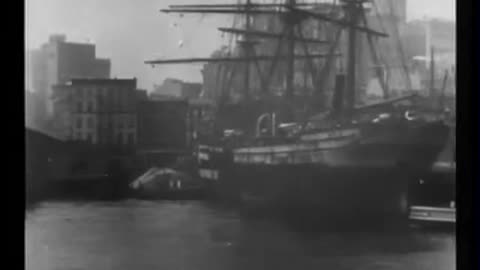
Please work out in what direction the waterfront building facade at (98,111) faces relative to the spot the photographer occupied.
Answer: facing the viewer

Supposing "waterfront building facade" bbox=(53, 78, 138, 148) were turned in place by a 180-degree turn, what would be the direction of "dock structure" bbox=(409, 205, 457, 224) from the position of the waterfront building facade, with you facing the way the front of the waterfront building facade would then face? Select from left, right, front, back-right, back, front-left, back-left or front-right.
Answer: right

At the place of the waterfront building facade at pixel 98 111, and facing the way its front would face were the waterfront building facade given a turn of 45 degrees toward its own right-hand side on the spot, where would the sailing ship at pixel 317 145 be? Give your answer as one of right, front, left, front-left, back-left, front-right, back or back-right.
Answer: back-left
